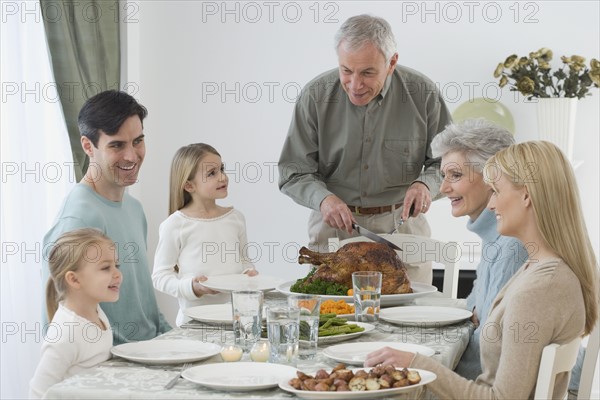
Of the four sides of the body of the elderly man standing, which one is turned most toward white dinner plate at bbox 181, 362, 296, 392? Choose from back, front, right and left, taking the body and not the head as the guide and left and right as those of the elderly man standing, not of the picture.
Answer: front

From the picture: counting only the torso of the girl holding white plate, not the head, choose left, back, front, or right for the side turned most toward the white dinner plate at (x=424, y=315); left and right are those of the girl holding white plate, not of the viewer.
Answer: front

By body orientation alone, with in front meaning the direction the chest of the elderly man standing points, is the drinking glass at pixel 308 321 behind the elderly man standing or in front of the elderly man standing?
in front

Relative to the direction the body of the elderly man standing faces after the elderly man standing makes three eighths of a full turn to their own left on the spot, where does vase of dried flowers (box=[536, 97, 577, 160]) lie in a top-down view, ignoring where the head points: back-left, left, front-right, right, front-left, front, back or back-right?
front

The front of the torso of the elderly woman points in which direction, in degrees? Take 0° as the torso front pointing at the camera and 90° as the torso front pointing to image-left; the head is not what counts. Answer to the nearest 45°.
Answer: approximately 90°

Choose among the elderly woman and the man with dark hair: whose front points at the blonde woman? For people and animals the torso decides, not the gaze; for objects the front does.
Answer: the man with dark hair

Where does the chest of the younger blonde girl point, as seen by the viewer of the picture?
to the viewer's right

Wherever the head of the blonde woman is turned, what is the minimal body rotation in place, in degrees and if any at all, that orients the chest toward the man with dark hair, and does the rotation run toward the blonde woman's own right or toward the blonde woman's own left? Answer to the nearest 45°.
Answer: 0° — they already face them

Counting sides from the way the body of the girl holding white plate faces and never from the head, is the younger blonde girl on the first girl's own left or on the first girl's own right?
on the first girl's own right

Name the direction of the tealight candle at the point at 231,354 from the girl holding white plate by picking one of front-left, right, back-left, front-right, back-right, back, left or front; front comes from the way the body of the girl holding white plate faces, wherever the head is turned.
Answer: front-right

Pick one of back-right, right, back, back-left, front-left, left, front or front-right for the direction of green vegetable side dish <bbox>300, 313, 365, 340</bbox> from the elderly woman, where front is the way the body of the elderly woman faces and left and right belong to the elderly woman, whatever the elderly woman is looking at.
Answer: front-left

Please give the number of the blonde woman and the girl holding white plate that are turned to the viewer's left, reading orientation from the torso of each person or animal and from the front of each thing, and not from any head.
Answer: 1

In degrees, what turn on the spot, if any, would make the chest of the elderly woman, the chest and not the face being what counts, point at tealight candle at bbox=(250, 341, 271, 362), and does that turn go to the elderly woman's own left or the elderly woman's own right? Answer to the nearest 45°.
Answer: approximately 45° to the elderly woman's own left

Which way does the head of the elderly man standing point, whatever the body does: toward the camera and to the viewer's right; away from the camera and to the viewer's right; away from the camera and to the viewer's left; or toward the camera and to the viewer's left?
toward the camera and to the viewer's left
